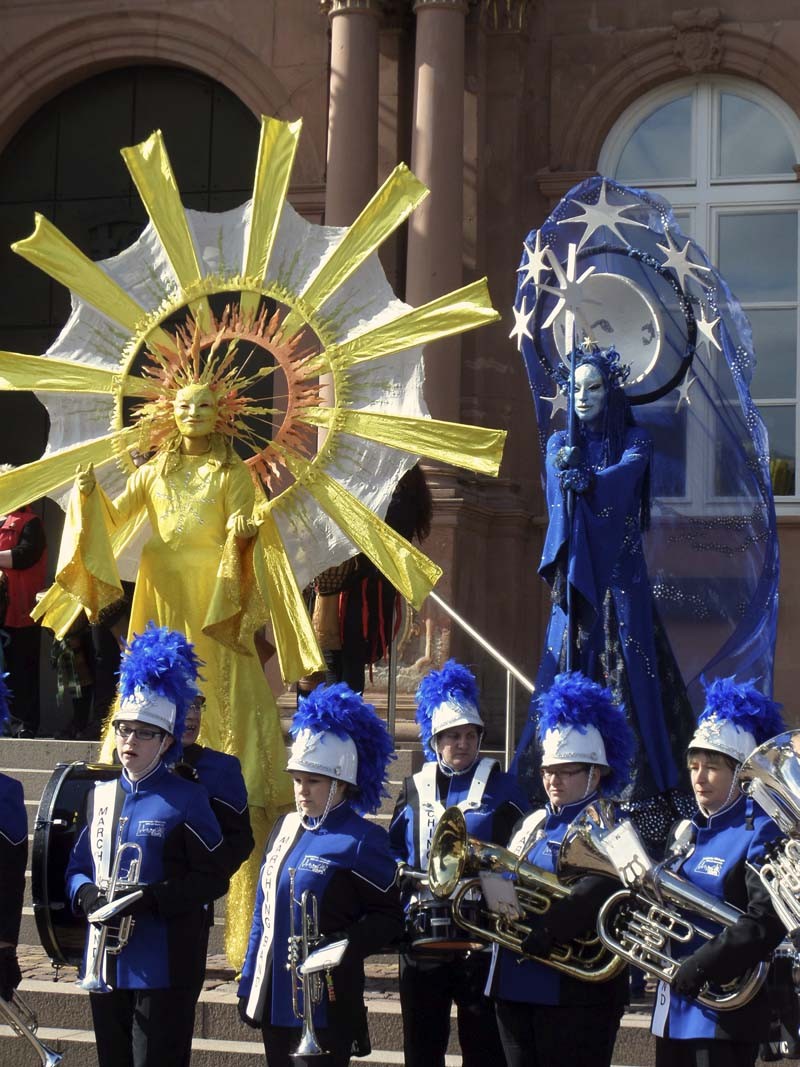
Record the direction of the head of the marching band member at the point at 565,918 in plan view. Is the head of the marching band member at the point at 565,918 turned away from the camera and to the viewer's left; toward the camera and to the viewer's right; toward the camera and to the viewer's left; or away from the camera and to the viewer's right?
toward the camera and to the viewer's left

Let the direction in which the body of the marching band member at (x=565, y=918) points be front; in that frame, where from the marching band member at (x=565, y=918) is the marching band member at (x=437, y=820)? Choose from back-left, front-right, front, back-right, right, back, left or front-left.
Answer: right

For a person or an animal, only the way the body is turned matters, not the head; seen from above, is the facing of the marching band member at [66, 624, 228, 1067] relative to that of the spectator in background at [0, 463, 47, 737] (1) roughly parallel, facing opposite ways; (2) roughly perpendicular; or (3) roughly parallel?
roughly parallel

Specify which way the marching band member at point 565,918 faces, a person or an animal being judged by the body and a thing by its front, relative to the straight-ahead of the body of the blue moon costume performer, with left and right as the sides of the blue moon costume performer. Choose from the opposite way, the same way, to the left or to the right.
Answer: the same way

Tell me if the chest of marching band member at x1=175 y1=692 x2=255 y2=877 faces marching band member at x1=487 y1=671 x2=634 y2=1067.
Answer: no

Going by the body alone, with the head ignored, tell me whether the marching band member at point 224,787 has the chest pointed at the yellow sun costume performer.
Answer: no

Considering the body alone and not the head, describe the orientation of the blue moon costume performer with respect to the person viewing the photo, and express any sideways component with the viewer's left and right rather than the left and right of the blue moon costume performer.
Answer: facing the viewer and to the left of the viewer

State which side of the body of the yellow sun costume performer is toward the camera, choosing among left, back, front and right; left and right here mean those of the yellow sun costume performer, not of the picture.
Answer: front

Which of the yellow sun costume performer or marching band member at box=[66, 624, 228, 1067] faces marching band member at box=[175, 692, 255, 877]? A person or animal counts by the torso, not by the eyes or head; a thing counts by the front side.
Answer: the yellow sun costume performer

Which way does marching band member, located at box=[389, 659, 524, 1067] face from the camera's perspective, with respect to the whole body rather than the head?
toward the camera

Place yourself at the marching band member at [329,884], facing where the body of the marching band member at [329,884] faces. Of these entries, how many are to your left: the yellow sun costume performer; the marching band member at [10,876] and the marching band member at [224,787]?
0

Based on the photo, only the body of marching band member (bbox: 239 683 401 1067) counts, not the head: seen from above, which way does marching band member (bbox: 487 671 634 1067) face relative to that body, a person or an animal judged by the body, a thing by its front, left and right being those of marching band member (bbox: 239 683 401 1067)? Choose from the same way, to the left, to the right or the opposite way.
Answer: the same way

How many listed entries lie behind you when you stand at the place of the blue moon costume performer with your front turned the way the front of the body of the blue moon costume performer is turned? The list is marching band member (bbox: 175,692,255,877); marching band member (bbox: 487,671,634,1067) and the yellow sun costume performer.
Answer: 0

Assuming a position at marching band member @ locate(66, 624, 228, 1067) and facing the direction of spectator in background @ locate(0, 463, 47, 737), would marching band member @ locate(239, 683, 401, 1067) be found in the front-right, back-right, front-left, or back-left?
back-right

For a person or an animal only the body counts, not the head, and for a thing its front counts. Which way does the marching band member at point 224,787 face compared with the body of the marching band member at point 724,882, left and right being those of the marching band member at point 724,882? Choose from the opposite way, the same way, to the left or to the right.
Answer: the same way

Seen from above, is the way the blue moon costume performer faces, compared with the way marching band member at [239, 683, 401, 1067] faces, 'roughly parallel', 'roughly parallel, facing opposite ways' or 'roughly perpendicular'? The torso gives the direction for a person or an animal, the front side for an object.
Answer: roughly parallel

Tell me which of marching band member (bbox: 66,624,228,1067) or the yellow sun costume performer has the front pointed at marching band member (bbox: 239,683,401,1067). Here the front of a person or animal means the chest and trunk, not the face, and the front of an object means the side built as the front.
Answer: the yellow sun costume performer

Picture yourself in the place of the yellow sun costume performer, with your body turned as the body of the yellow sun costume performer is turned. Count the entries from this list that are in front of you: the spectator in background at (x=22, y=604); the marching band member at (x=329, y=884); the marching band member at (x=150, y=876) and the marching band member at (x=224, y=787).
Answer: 3

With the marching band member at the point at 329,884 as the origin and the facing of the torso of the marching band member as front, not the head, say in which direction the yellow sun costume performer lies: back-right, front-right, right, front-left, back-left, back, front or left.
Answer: back-right
